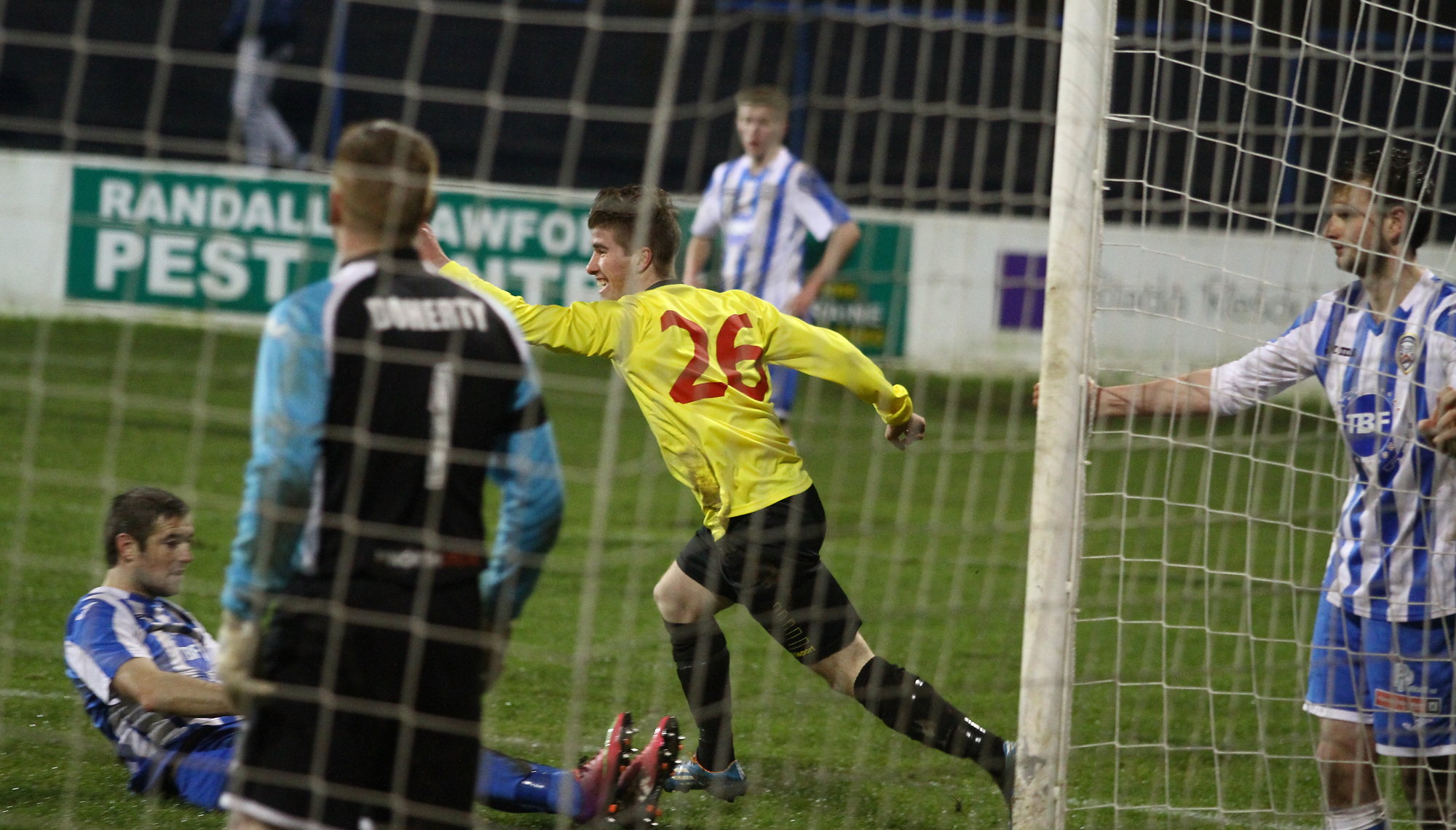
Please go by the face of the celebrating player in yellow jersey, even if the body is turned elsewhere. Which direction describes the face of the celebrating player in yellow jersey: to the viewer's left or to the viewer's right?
to the viewer's left

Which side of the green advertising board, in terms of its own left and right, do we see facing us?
front

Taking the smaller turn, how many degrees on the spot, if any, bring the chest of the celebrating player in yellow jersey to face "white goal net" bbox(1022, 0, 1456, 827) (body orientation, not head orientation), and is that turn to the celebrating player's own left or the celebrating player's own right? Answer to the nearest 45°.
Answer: approximately 90° to the celebrating player's own right

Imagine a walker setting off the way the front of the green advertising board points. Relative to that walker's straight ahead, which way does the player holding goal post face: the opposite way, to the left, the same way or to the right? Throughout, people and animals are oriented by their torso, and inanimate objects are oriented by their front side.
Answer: to the right

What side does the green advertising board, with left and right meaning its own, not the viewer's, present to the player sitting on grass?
front

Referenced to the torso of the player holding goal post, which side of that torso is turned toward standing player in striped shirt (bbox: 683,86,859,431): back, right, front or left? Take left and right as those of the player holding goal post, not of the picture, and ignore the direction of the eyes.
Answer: right

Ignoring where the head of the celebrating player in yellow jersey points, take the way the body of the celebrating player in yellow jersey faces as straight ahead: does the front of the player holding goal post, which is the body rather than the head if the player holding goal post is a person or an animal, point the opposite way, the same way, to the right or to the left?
to the left

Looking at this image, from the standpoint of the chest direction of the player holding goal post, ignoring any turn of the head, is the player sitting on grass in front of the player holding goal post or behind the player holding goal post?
in front

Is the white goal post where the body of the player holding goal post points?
yes

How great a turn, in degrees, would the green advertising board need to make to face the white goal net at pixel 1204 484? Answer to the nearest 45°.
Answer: approximately 45° to its left

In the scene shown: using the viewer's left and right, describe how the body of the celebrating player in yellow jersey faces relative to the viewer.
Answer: facing away from the viewer and to the left of the viewer

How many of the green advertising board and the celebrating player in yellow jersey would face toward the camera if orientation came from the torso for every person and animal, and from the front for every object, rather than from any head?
1

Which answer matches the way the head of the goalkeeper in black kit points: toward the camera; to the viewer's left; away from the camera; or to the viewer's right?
away from the camera

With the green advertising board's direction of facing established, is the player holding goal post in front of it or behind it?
in front

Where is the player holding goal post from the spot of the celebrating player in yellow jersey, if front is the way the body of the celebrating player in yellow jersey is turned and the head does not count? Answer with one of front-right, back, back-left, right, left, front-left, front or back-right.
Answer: back-right

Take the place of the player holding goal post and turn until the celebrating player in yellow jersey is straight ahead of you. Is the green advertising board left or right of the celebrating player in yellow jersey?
right

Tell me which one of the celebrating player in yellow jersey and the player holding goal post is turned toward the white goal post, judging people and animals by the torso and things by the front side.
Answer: the player holding goal post
